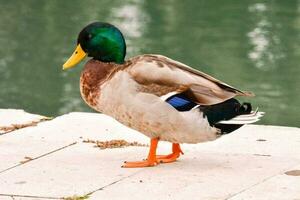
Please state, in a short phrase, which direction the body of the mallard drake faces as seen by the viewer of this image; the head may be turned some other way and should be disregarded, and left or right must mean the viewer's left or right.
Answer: facing to the left of the viewer
